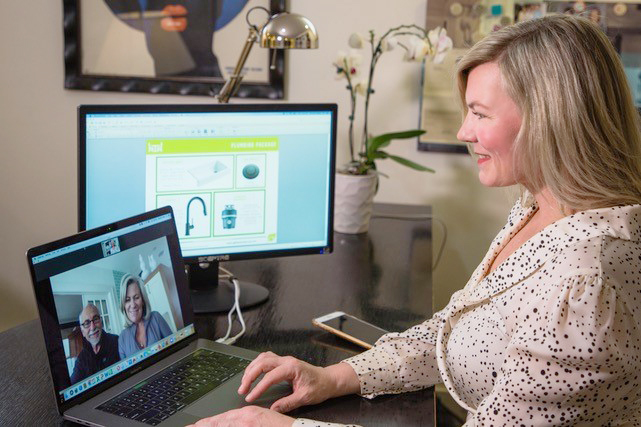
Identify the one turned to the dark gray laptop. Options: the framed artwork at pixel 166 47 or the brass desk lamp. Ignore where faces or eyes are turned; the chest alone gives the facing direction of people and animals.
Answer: the framed artwork

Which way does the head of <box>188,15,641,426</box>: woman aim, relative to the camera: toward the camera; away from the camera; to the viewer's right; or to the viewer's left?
to the viewer's left

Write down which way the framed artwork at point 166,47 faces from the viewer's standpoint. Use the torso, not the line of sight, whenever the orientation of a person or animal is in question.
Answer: facing the viewer

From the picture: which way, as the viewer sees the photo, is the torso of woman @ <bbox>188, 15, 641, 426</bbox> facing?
to the viewer's left

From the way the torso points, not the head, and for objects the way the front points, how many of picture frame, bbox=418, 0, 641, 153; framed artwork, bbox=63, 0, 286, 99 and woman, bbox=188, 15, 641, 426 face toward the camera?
2

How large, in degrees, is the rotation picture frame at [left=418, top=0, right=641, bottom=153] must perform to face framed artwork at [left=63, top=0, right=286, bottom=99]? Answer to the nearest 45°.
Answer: approximately 90° to its right

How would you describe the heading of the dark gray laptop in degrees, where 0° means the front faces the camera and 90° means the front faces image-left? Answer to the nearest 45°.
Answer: approximately 315°

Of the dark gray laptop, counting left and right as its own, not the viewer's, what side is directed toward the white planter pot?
left

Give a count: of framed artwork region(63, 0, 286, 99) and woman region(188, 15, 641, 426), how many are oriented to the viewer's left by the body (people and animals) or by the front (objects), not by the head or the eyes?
1

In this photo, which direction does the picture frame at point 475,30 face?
toward the camera

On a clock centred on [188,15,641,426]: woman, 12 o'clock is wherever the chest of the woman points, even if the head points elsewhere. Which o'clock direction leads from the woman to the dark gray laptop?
The dark gray laptop is roughly at 12 o'clock from the woman.

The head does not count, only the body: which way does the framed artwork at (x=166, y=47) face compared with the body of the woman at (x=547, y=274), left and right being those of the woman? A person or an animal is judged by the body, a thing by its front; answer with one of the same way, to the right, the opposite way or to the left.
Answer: to the left
